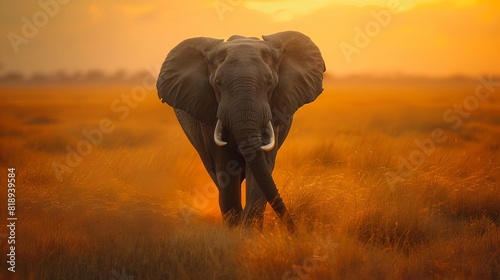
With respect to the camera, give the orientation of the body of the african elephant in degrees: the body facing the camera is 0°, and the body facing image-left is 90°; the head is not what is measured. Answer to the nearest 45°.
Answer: approximately 0°
